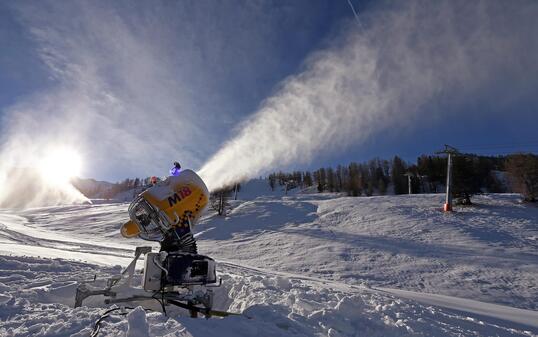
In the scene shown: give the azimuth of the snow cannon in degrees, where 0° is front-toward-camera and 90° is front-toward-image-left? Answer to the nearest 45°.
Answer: approximately 270°
